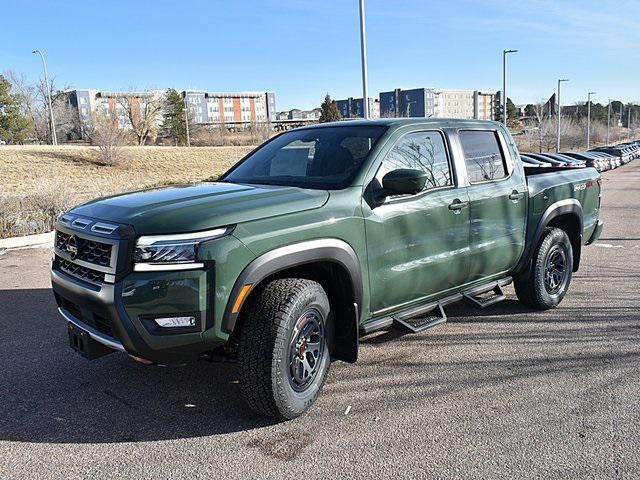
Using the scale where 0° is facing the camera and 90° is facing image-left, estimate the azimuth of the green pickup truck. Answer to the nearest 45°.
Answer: approximately 45°

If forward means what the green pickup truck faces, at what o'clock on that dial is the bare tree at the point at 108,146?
The bare tree is roughly at 4 o'clock from the green pickup truck.
